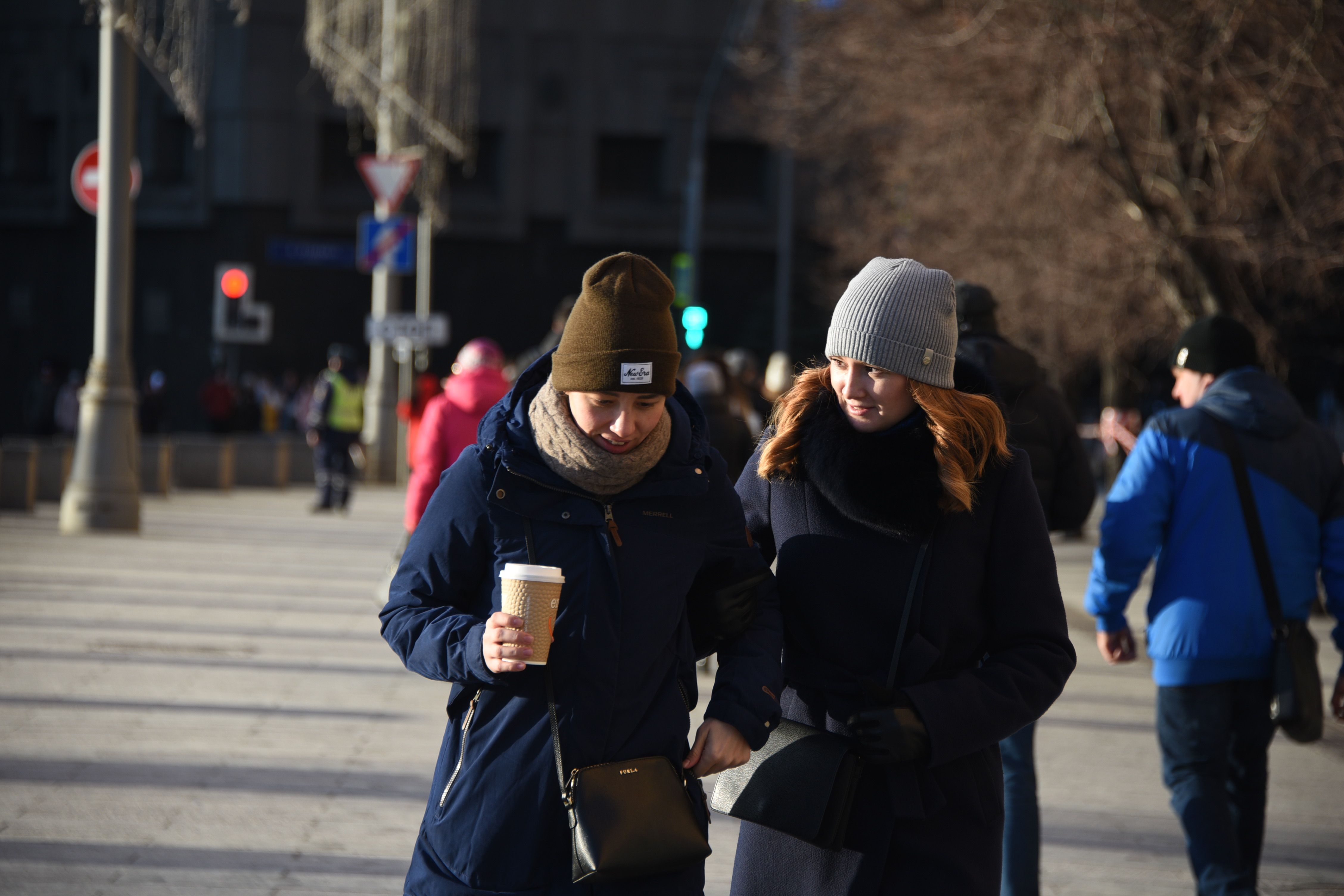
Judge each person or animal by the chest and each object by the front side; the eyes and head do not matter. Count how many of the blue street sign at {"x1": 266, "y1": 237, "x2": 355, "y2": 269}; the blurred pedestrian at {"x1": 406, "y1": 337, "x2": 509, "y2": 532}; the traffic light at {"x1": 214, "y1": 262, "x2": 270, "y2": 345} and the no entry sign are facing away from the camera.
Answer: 1

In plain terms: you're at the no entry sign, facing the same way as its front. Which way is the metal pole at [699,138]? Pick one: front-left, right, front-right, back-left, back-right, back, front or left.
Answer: back-left

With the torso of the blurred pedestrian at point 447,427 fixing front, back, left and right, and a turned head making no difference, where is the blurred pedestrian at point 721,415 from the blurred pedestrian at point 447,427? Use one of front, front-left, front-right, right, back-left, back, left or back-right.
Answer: right

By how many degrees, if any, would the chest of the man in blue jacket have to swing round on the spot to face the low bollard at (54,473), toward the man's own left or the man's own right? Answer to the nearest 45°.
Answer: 0° — they already face it

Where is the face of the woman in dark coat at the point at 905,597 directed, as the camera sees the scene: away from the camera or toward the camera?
toward the camera

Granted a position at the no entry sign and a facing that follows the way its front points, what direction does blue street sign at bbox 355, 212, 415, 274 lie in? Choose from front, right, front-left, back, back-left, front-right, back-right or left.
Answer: back-left

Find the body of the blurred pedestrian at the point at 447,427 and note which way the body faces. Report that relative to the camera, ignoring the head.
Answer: away from the camera

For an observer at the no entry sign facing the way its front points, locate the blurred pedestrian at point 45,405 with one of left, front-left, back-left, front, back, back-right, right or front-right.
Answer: back

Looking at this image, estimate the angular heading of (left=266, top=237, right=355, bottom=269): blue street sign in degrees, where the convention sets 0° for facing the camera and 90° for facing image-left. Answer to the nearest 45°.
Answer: approximately 0°

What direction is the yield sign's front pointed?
toward the camera

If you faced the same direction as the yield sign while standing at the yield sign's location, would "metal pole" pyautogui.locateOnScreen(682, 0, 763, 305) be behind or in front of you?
behind

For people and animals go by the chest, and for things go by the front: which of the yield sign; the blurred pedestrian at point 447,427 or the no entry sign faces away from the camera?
the blurred pedestrian

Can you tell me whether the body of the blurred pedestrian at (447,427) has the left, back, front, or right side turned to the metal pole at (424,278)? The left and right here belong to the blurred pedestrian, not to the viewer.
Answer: front

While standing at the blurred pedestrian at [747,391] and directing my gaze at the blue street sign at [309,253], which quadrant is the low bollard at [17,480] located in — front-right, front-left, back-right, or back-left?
front-left

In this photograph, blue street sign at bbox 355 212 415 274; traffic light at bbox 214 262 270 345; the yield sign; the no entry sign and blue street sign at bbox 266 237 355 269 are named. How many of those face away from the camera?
0

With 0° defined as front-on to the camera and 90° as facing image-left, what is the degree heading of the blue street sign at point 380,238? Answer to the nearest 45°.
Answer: approximately 0°

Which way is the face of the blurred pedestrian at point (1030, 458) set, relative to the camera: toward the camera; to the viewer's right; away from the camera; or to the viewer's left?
away from the camera

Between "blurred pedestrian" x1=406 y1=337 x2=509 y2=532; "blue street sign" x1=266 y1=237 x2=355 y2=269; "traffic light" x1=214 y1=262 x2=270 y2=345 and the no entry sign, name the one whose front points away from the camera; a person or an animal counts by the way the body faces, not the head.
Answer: the blurred pedestrian

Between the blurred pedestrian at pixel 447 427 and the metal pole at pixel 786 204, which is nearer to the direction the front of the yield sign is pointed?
the blurred pedestrian

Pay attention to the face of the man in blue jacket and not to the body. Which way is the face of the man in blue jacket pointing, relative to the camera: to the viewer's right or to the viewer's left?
to the viewer's left

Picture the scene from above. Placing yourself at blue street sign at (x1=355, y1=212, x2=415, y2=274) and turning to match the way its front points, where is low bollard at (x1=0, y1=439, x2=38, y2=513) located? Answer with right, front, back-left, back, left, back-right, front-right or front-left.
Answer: front-right
